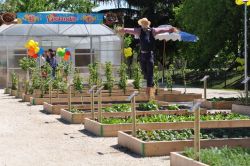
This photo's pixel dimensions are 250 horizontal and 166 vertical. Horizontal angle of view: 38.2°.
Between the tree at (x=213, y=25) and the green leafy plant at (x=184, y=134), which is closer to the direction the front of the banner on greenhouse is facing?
the green leafy plant

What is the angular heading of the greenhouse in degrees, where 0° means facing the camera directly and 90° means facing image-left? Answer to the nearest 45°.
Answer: approximately 0°

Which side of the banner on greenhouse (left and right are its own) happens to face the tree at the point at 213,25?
left

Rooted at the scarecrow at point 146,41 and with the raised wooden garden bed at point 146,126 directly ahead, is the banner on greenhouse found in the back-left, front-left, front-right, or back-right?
back-right

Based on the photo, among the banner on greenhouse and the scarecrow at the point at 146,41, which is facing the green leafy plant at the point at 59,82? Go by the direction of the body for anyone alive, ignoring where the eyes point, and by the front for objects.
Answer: the banner on greenhouse

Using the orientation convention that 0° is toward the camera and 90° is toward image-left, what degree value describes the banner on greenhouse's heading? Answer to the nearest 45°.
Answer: approximately 0°

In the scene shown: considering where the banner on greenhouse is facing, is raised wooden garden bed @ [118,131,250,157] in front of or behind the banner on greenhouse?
in front

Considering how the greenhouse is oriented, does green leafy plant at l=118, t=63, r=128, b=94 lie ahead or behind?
ahead

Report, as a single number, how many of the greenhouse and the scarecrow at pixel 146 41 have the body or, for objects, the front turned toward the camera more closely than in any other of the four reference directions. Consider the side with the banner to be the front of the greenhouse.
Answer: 2
